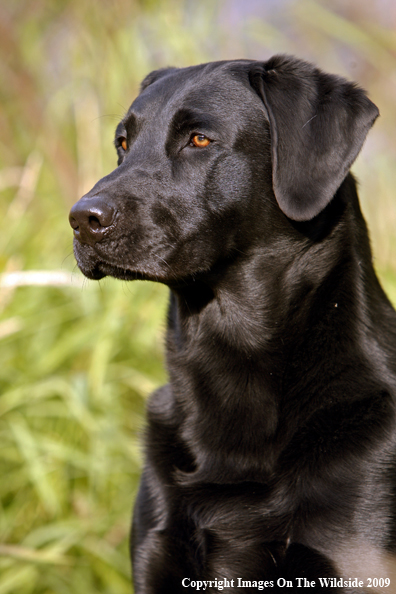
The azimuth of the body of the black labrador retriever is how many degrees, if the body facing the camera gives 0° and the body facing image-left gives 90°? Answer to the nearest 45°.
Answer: approximately 45°
